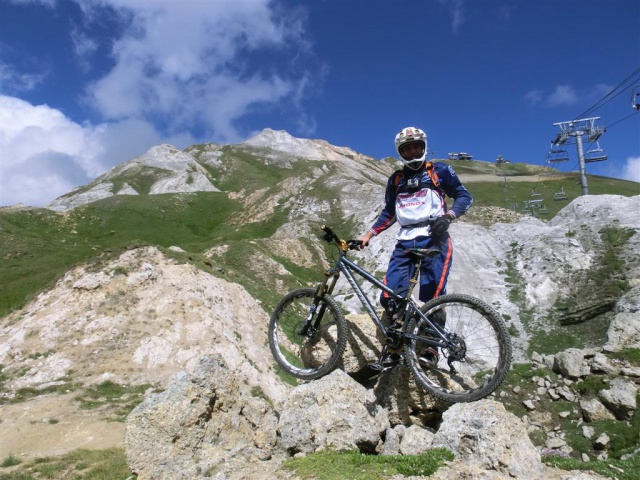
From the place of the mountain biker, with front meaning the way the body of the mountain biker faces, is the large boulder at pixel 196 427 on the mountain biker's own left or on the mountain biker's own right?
on the mountain biker's own right

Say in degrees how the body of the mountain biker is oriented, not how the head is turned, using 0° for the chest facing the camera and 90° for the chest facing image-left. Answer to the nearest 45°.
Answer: approximately 0°
